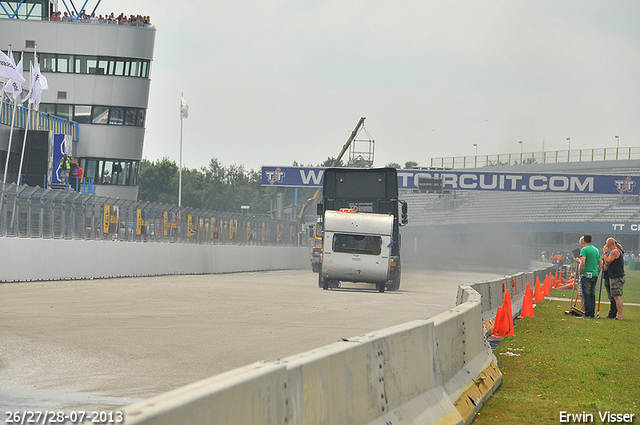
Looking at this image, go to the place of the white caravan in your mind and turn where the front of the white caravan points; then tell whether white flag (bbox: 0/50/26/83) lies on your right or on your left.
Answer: on your left

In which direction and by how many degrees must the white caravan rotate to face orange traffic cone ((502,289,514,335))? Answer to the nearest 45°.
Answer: approximately 180°

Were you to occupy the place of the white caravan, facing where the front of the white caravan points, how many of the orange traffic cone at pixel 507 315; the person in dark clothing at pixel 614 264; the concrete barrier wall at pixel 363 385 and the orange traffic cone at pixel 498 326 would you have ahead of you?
0

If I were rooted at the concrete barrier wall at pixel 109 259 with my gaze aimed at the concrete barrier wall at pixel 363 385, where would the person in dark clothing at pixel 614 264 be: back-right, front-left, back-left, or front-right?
front-left

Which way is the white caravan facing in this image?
away from the camera

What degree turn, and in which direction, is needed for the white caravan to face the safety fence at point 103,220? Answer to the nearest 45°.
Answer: approximately 90° to its left

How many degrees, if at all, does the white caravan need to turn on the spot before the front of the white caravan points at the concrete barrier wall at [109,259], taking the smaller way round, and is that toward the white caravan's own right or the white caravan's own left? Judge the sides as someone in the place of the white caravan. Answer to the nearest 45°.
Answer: approximately 90° to the white caravan's own left

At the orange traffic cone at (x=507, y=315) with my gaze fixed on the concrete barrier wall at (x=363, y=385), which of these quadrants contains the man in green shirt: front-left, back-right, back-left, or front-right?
back-left

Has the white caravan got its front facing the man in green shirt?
no

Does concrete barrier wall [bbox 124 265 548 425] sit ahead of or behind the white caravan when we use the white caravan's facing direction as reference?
behind

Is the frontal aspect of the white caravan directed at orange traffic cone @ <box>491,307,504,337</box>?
no

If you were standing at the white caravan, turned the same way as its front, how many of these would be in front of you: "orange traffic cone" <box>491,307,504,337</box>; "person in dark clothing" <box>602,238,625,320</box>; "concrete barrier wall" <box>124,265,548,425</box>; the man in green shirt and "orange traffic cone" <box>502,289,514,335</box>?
0
